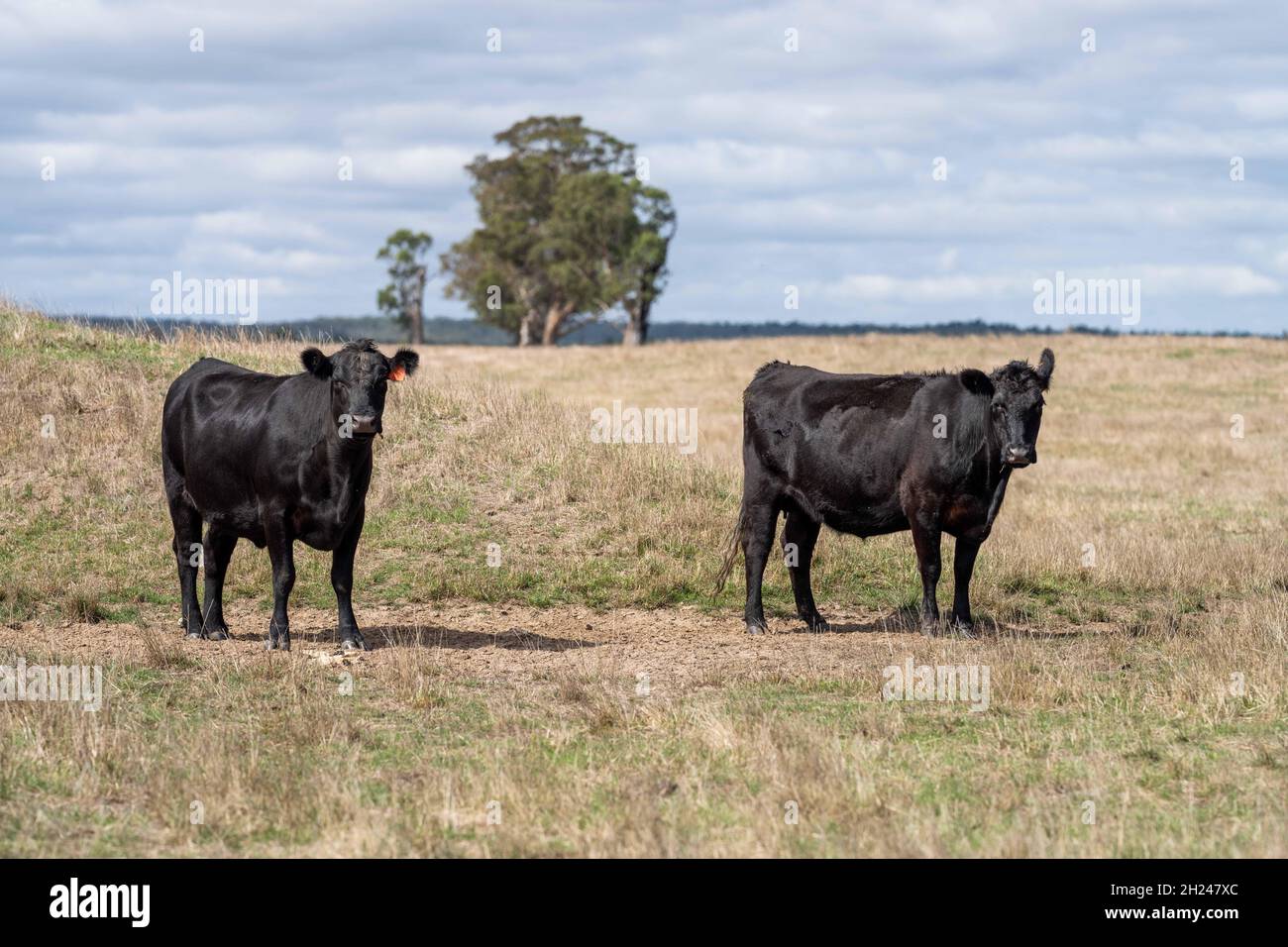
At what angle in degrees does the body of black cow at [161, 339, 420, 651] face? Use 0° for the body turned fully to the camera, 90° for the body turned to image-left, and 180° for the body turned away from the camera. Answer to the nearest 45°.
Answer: approximately 315°

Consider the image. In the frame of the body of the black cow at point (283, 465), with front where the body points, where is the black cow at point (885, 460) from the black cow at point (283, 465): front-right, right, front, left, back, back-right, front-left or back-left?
front-left
